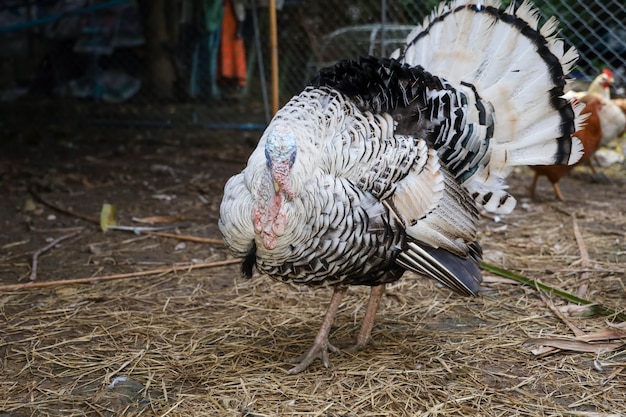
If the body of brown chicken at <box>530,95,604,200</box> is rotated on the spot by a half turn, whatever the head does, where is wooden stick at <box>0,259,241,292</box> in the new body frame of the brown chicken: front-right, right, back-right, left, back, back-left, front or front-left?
front-left

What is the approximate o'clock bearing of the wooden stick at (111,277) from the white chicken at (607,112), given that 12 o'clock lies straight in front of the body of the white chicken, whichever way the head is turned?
The wooden stick is roughly at 4 o'clock from the white chicken.

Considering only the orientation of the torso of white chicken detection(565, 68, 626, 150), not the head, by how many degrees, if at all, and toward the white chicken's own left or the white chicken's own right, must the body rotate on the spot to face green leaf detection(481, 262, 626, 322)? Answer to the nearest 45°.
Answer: approximately 90° to the white chicken's own right

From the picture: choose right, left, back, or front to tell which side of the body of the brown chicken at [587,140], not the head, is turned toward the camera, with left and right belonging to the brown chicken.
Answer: right

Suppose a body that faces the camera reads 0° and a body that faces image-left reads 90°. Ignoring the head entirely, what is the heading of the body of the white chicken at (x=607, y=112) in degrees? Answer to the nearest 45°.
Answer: approximately 270°

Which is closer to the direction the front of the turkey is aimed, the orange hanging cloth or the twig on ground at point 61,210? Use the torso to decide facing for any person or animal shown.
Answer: the twig on ground

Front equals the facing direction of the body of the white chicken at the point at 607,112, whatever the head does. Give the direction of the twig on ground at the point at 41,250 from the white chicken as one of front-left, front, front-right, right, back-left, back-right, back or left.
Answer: back-right

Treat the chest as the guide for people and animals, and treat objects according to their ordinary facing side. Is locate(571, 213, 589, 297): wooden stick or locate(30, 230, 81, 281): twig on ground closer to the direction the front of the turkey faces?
the twig on ground

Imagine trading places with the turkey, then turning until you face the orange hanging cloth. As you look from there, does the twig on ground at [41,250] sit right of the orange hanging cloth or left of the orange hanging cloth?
left

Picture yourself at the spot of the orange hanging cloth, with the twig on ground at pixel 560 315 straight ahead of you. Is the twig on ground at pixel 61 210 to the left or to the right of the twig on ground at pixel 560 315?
right
